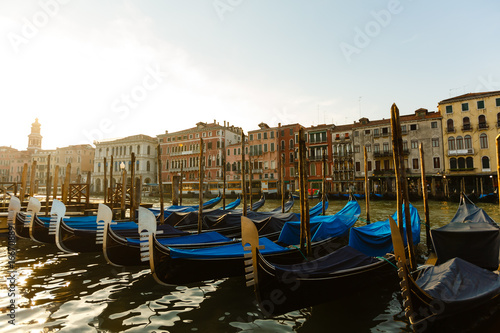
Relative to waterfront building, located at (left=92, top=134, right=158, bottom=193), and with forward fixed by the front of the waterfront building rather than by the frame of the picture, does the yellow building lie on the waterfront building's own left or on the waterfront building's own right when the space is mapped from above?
on the waterfront building's own left

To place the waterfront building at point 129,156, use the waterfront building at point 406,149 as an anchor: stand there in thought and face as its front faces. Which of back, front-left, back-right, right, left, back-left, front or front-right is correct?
front-right

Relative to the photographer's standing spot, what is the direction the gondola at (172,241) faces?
facing the viewer and to the left of the viewer

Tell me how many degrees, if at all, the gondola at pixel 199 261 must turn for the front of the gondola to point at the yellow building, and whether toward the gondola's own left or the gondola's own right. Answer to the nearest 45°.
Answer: approximately 180°

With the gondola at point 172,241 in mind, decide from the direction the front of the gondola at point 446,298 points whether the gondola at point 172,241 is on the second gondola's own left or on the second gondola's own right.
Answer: on the second gondola's own right

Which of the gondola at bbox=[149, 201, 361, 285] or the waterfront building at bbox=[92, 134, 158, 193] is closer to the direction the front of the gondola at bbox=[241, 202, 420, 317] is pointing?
the gondola

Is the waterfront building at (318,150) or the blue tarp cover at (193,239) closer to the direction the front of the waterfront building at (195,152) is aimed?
the blue tarp cover

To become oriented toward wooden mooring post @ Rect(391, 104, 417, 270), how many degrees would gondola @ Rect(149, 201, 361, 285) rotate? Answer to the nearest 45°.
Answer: approximately 135° to its left

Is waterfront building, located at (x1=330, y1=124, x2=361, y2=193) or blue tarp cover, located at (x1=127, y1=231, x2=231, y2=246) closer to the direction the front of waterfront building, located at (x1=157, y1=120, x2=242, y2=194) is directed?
the blue tarp cover

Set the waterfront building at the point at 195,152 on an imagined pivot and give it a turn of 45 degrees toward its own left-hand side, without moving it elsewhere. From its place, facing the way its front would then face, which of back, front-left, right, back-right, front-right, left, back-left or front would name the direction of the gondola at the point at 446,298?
front

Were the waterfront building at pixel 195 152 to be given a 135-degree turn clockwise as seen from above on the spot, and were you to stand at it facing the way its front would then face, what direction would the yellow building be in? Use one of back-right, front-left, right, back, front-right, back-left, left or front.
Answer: back-right

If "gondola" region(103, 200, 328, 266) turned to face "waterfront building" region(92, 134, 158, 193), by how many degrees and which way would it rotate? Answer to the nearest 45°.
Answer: approximately 135° to its right

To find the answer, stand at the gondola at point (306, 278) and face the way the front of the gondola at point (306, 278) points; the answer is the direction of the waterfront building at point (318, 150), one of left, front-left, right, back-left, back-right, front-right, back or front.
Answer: back-right

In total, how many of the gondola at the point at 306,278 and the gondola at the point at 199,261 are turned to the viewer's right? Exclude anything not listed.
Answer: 0

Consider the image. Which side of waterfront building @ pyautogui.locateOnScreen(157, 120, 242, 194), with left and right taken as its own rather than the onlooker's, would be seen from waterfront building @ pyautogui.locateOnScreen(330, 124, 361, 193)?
left

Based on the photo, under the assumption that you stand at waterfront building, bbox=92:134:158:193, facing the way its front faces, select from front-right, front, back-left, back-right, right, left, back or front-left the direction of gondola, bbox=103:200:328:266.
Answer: front-left
